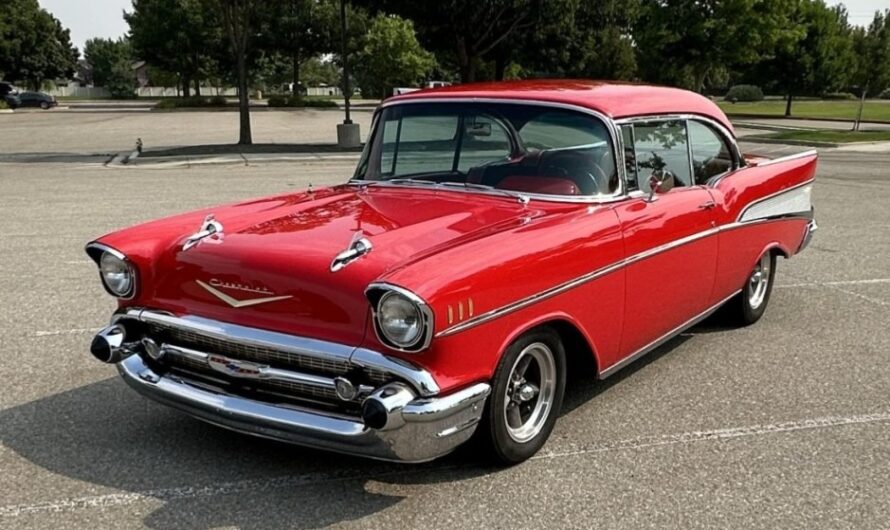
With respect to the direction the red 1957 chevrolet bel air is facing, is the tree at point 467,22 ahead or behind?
behind

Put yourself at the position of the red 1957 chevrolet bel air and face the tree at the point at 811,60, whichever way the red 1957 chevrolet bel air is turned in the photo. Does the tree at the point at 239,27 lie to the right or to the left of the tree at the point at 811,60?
left

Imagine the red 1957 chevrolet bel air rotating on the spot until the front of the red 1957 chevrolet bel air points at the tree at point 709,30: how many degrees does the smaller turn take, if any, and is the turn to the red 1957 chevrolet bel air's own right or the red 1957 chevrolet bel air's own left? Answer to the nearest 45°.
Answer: approximately 135° to the red 1957 chevrolet bel air's own right

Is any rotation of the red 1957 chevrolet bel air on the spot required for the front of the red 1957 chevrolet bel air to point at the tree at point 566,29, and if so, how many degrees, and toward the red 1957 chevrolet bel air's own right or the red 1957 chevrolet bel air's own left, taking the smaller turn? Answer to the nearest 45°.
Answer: approximately 135° to the red 1957 chevrolet bel air's own right

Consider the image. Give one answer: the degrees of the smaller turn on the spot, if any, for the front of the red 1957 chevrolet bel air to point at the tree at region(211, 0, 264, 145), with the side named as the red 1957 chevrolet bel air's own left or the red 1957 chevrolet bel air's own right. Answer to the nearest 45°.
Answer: approximately 135° to the red 1957 chevrolet bel air's own right

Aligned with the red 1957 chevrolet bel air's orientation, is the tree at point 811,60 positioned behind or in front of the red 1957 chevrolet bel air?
behind

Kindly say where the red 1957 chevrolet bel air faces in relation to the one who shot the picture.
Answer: facing the viewer and to the left of the viewer
